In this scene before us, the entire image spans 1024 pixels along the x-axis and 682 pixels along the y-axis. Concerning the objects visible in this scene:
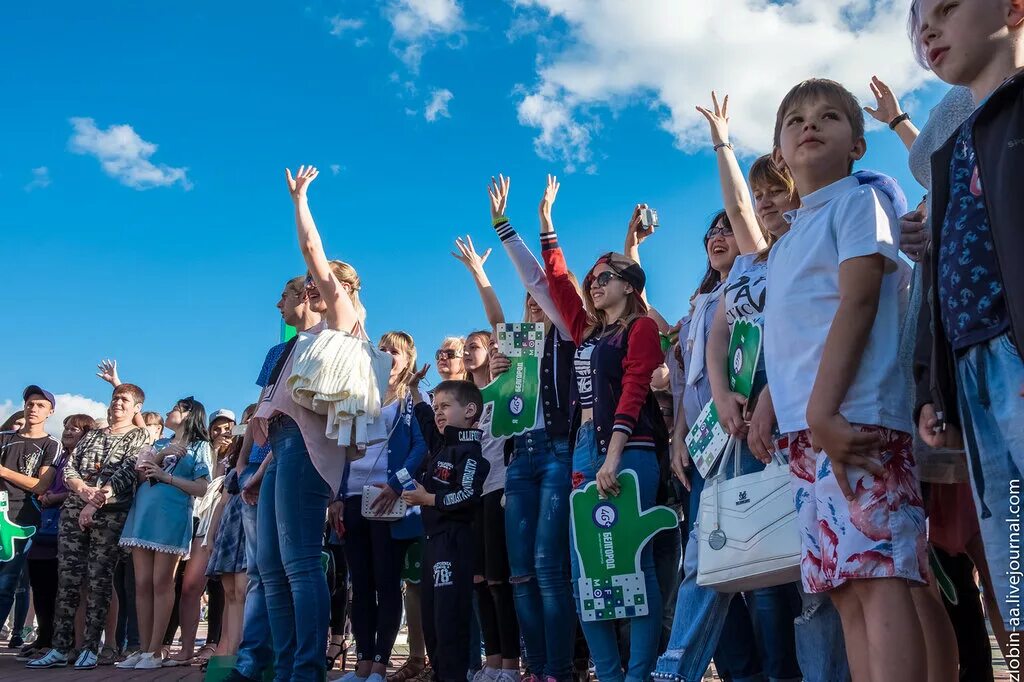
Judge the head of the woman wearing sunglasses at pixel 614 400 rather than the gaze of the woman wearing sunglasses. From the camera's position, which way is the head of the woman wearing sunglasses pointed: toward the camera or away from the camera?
toward the camera

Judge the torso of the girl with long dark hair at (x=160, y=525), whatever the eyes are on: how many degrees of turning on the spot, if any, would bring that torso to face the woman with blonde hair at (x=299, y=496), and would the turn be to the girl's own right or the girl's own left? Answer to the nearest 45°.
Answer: approximately 45° to the girl's own left

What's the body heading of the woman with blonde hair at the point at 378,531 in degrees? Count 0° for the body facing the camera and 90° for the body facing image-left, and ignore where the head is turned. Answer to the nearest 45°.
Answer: approximately 45°

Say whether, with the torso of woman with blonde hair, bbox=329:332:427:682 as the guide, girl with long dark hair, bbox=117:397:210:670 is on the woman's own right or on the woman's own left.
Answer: on the woman's own right

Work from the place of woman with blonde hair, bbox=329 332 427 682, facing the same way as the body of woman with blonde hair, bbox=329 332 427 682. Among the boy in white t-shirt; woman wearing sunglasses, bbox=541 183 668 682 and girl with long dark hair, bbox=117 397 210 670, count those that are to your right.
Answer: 1

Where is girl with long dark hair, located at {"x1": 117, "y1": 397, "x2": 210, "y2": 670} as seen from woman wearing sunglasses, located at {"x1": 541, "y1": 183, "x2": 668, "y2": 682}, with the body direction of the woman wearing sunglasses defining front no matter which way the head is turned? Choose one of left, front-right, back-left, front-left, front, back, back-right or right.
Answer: right

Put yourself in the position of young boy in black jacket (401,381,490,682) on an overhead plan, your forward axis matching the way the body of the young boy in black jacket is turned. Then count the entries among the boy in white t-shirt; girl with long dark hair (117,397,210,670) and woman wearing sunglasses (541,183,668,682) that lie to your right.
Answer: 1

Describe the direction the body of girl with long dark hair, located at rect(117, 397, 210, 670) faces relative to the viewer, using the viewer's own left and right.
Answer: facing the viewer and to the left of the viewer
